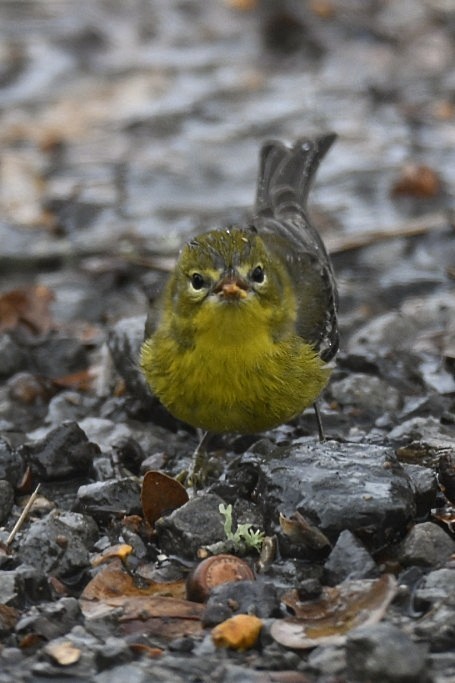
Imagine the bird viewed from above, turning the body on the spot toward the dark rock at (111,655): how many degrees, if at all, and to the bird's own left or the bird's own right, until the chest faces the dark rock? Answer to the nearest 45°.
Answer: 0° — it already faces it

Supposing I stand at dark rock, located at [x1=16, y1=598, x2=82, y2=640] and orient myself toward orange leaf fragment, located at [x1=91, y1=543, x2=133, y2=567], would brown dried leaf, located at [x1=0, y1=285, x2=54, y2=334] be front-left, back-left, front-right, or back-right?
front-left

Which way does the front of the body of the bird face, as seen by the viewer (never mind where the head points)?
toward the camera

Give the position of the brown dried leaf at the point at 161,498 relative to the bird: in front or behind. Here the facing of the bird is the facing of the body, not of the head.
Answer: in front

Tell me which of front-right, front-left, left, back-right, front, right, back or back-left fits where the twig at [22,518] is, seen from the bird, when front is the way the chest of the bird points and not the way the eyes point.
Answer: front-right

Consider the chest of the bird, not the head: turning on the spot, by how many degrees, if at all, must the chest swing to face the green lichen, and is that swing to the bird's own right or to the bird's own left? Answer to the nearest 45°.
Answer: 0° — it already faces it

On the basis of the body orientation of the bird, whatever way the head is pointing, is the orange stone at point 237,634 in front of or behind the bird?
in front

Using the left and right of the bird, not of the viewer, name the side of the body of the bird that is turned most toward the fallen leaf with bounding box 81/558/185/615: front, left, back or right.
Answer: front

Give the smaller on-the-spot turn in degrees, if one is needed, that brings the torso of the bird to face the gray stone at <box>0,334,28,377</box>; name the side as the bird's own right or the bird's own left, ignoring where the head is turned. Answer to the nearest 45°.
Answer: approximately 135° to the bird's own right

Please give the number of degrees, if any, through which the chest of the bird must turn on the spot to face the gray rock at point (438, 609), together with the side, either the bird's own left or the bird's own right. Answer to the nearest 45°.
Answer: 0° — it already faces it

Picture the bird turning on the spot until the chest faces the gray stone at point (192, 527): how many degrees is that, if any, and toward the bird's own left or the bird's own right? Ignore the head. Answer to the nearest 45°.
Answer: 0° — it already faces it

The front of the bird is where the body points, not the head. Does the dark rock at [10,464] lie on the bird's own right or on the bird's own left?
on the bird's own right

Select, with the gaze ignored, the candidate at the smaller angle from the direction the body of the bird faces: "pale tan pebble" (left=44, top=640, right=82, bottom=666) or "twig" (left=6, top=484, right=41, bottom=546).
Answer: the pale tan pebble

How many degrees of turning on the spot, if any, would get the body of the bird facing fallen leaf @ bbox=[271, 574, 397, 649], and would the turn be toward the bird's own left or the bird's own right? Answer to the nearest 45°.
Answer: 0° — it already faces it
